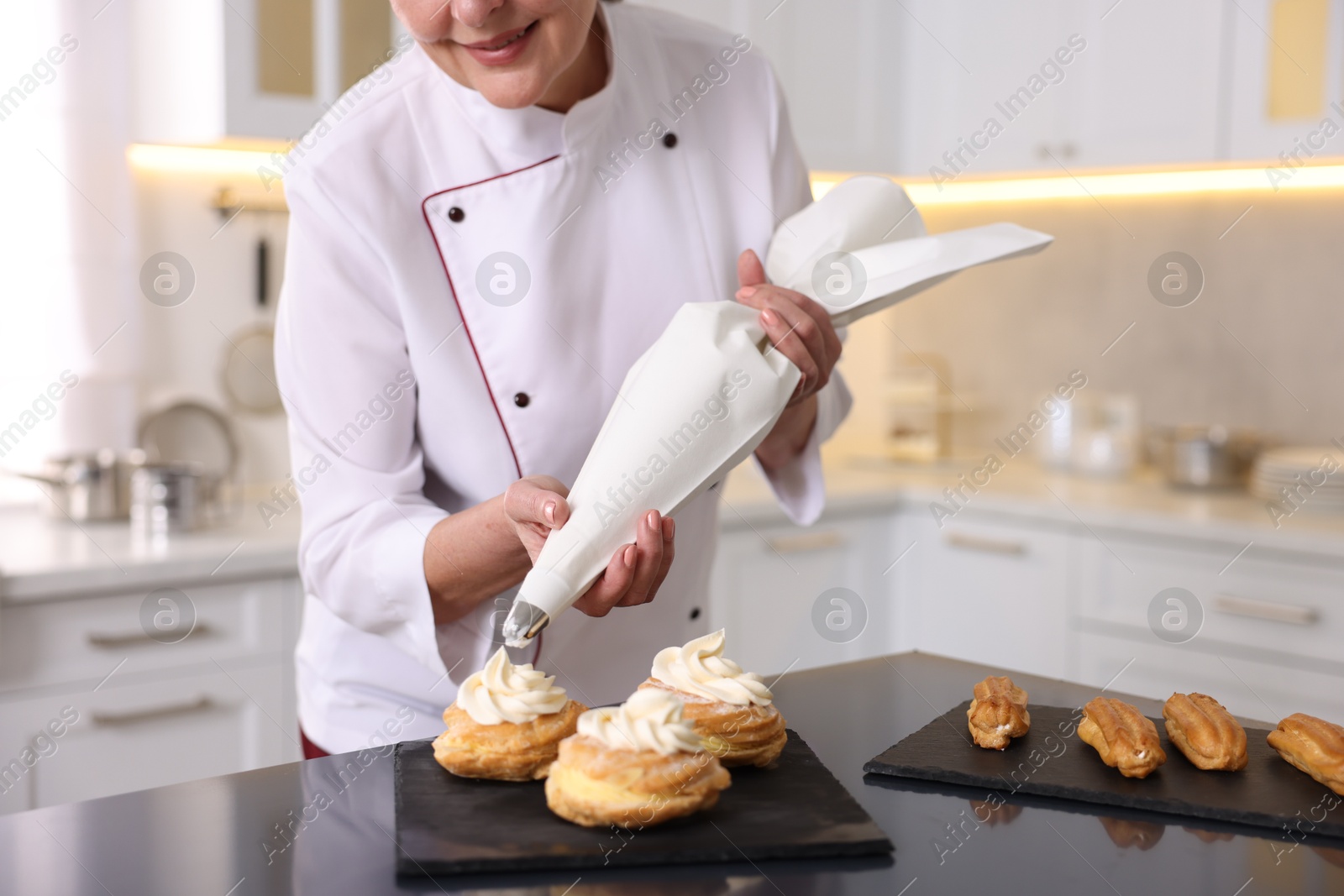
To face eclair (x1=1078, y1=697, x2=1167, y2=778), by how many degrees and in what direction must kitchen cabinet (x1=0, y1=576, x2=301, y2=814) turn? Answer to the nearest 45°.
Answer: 0° — it already faces it

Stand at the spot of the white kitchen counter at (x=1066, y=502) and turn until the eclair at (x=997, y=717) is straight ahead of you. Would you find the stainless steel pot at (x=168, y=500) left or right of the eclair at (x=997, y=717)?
right

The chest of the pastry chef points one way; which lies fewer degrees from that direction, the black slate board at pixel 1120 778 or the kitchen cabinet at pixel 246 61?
the black slate board

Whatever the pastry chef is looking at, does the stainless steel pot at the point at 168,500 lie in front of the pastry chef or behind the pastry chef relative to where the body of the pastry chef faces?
behind

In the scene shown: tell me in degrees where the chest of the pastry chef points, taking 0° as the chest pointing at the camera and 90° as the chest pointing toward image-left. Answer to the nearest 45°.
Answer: approximately 0°

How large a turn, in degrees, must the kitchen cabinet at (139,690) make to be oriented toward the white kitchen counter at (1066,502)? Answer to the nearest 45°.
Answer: approximately 45° to its left
